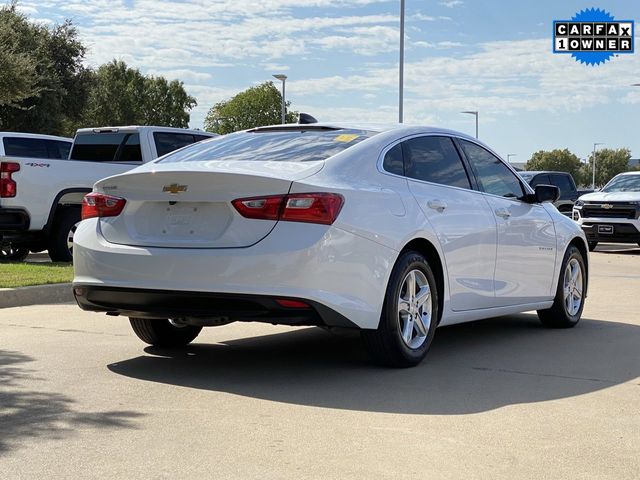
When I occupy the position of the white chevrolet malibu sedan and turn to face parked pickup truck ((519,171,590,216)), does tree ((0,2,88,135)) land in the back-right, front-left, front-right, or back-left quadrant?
front-left

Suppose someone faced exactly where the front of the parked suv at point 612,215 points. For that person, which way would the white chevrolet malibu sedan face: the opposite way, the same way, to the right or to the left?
the opposite way

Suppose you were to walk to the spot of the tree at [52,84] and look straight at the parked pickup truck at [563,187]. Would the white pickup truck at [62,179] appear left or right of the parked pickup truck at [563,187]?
right

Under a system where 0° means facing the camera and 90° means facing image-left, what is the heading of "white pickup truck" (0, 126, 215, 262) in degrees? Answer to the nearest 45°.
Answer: approximately 225°

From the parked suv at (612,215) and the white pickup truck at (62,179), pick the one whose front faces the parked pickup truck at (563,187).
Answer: the white pickup truck

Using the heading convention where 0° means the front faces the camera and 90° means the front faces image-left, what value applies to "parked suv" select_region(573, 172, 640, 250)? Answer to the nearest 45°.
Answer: approximately 45°

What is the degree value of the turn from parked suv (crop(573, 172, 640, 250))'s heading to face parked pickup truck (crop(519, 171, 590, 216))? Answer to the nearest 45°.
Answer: approximately 135° to its right

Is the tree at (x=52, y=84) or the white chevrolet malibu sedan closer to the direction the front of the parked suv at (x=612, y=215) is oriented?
the white chevrolet malibu sedan

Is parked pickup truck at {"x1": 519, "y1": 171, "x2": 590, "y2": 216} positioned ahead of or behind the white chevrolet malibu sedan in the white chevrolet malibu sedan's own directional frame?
ahead

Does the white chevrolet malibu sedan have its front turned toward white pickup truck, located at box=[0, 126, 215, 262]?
no

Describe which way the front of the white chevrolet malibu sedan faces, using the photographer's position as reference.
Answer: facing away from the viewer and to the right of the viewer
